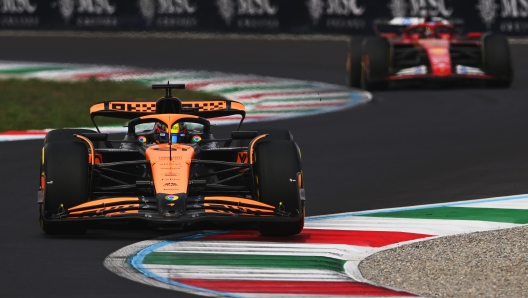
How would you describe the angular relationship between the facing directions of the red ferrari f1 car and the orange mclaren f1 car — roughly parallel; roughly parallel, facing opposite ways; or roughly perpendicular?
roughly parallel

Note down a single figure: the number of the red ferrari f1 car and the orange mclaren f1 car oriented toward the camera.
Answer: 2

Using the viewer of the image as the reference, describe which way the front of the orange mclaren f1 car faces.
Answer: facing the viewer

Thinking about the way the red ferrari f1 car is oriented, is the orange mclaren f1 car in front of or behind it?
in front

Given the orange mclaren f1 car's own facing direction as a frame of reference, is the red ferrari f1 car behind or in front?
behind

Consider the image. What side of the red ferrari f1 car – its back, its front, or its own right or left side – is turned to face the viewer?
front
